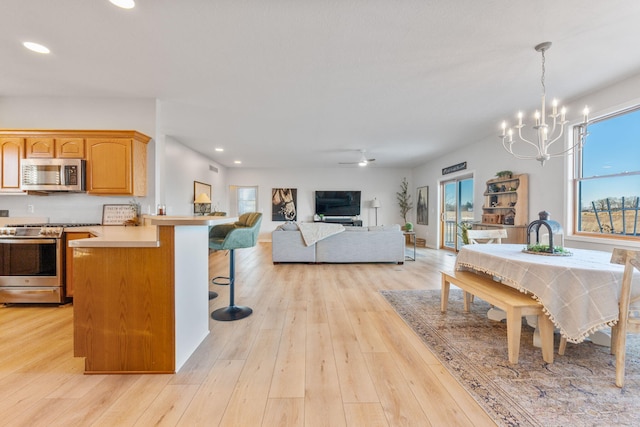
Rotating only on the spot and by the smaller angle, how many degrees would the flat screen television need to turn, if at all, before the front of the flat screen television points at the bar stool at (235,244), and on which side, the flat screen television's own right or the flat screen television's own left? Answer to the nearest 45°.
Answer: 0° — it already faces it

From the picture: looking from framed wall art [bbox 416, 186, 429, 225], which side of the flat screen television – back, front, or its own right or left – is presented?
left

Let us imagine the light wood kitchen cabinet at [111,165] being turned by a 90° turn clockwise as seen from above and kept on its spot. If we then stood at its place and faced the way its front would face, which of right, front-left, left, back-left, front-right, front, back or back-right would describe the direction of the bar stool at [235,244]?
back

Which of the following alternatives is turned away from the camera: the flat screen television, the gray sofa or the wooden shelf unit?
the gray sofa

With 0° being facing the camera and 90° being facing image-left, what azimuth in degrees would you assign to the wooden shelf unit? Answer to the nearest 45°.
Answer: approximately 45°

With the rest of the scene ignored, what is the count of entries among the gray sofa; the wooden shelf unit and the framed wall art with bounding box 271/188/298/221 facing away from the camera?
1

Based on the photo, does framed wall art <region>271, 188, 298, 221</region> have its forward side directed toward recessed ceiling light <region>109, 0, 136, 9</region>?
yes

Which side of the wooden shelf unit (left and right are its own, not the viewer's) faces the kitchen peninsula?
front

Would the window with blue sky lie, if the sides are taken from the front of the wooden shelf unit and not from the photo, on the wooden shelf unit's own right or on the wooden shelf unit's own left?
on the wooden shelf unit's own left

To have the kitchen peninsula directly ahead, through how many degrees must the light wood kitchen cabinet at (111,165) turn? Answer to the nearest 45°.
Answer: approximately 45° to its left

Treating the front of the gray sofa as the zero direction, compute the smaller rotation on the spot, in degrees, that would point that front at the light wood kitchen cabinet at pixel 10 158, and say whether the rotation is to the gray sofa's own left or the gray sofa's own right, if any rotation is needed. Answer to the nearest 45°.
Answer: approximately 135° to the gray sofa's own left

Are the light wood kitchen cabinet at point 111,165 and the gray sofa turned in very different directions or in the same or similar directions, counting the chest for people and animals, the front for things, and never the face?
very different directions

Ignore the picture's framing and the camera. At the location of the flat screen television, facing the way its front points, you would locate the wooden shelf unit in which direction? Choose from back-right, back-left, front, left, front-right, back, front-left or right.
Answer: front-left

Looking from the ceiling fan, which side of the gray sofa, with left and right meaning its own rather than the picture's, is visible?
front

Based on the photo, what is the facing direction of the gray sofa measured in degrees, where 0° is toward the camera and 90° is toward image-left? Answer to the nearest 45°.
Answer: approximately 180°

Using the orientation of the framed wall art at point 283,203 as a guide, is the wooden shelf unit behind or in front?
in front
